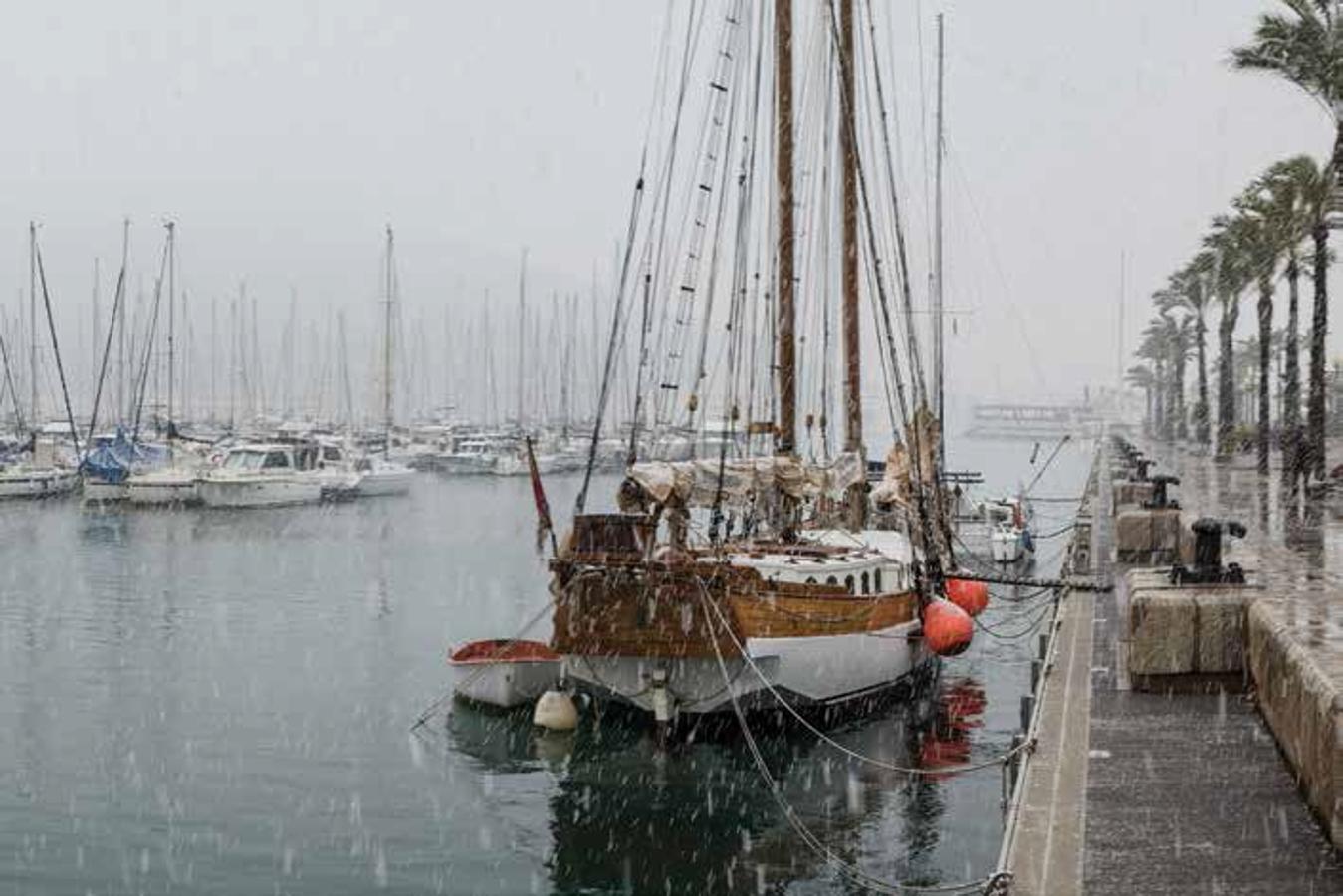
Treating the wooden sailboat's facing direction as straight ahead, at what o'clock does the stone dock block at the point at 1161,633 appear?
The stone dock block is roughly at 3 o'clock from the wooden sailboat.

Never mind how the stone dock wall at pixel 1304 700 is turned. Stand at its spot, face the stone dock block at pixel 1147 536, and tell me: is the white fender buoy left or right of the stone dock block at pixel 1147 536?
left

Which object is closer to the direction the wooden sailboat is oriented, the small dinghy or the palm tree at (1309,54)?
the palm tree

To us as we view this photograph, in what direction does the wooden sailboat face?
facing away from the viewer and to the right of the viewer
